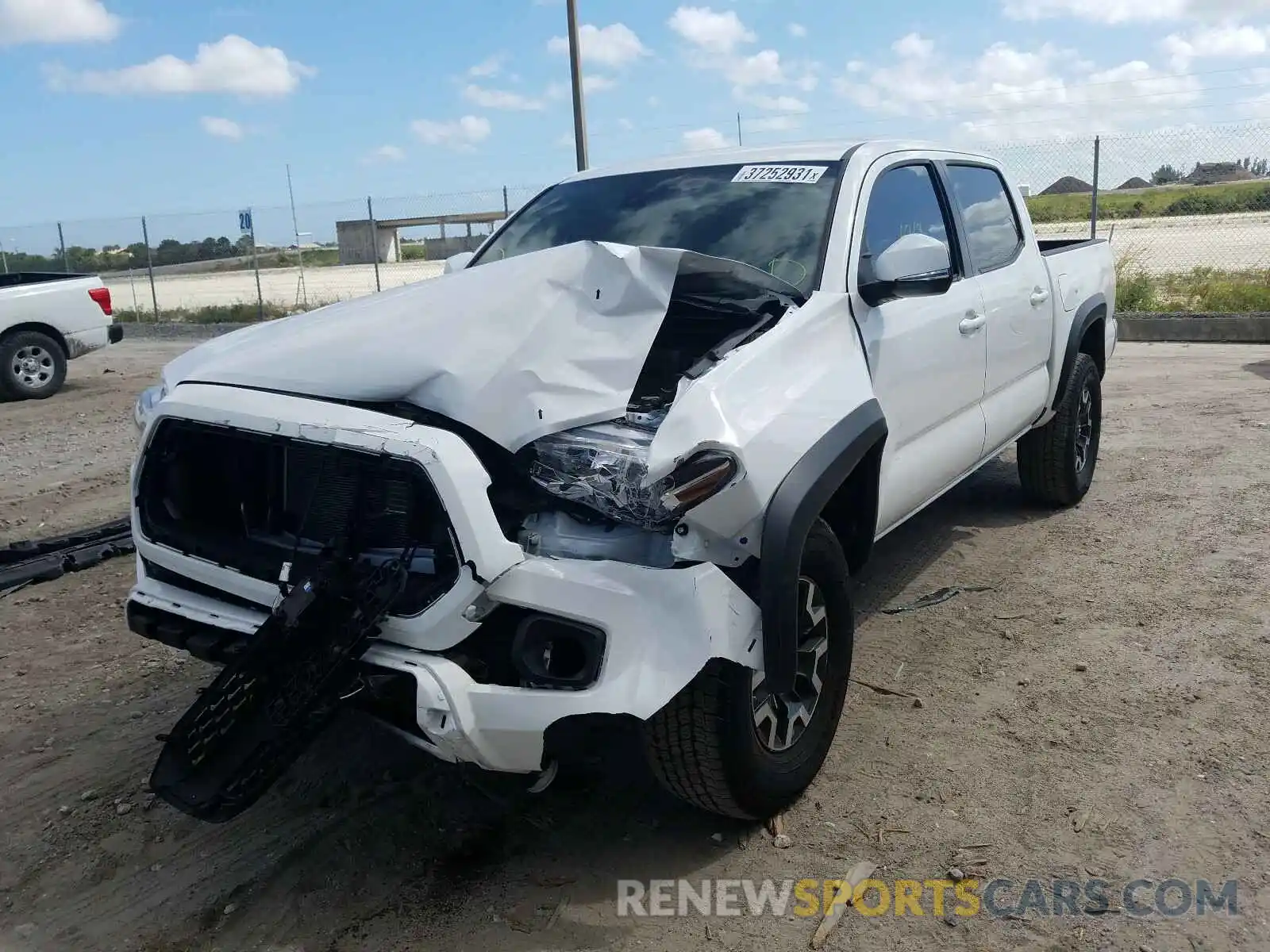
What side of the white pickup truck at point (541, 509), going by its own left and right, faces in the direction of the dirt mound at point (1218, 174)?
back

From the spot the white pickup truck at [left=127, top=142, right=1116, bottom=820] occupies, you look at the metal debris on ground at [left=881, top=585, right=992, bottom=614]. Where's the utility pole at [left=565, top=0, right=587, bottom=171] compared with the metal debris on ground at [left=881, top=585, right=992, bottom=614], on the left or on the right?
left

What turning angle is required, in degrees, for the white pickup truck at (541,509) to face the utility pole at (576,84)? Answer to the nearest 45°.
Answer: approximately 135° to its right

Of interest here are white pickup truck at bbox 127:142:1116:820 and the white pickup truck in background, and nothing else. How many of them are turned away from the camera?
0

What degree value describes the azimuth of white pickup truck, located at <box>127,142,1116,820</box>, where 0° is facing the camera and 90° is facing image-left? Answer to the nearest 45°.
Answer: approximately 45°

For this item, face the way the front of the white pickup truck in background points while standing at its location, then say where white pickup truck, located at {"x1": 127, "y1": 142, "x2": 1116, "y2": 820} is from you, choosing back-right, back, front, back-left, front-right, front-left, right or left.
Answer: left

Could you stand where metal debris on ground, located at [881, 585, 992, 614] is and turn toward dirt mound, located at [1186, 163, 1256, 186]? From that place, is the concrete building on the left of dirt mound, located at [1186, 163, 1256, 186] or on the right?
left

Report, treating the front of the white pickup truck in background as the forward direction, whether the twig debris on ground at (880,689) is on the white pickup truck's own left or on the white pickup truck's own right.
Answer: on the white pickup truck's own left

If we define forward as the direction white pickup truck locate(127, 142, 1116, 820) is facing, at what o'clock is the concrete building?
The concrete building is roughly at 4 o'clock from the white pickup truck.

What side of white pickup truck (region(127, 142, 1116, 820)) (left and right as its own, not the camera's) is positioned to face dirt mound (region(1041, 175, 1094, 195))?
back

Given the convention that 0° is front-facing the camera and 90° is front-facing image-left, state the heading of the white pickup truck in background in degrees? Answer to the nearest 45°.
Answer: approximately 90°
